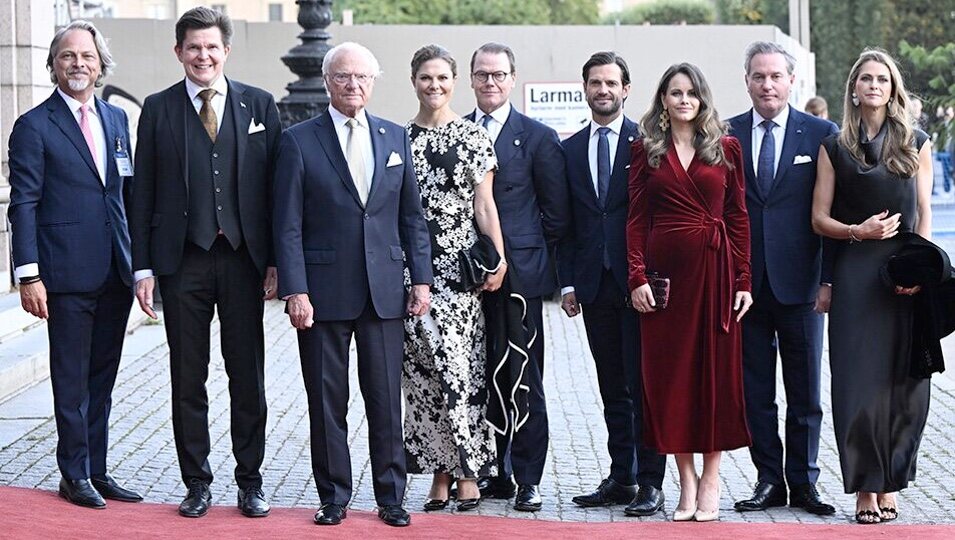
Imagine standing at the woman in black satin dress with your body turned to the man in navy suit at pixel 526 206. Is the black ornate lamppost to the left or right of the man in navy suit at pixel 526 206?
right

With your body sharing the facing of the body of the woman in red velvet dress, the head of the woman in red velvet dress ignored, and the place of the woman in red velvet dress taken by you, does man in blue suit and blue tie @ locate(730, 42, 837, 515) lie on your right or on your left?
on your left

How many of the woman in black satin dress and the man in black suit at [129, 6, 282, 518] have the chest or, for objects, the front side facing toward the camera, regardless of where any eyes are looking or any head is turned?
2

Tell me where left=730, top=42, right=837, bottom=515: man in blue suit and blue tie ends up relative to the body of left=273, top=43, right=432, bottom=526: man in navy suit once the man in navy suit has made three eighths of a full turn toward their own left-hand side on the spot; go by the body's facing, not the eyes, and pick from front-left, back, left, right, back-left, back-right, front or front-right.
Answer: front-right

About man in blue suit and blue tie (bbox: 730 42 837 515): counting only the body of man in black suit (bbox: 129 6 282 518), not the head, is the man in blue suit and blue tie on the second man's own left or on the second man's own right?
on the second man's own left

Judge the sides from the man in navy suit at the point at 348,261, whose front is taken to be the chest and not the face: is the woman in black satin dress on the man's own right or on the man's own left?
on the man's own left
